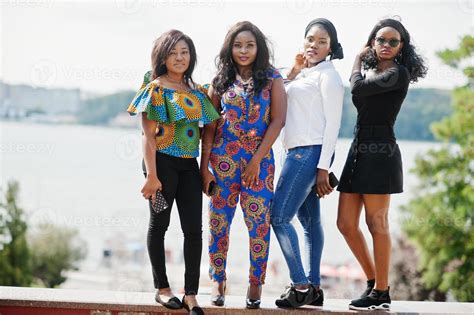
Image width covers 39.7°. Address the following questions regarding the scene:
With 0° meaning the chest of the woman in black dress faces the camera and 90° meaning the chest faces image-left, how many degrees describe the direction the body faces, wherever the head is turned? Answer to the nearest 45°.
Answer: approximately 45°

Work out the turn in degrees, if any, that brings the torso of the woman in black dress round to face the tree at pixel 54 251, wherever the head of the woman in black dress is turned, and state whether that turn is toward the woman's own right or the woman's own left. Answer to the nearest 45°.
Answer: approximately 90° to the woman's own right

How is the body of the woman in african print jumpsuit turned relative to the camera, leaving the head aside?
toward the camera

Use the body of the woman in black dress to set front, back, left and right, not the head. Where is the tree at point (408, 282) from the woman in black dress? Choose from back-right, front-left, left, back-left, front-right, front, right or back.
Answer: back-right

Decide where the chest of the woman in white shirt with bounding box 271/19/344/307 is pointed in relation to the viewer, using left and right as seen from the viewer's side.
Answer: facing the viewer and to the left of the viewer

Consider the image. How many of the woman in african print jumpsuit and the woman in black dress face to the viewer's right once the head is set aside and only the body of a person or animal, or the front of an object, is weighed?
0

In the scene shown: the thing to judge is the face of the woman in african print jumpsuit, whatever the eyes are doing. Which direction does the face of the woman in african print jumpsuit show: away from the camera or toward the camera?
toward the camera

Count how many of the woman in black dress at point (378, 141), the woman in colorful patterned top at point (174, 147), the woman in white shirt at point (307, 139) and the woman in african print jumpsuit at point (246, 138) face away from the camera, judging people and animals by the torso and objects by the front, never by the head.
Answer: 0

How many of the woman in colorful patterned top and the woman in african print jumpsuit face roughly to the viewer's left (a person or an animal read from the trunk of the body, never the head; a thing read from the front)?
0

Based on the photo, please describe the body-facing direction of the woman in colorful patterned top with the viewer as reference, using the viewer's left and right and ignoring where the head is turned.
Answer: facing the viewer and to the right of the viewer

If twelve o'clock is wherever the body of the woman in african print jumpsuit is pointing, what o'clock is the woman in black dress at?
The woman in black dress is roughly at 9 o'clock from the woman in african print jumpsuit.

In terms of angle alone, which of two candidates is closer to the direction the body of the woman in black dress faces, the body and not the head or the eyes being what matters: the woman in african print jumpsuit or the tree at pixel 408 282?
the woman in african print jumpsuit

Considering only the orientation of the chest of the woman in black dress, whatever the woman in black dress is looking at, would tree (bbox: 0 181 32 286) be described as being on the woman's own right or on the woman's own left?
on the woman's own right
